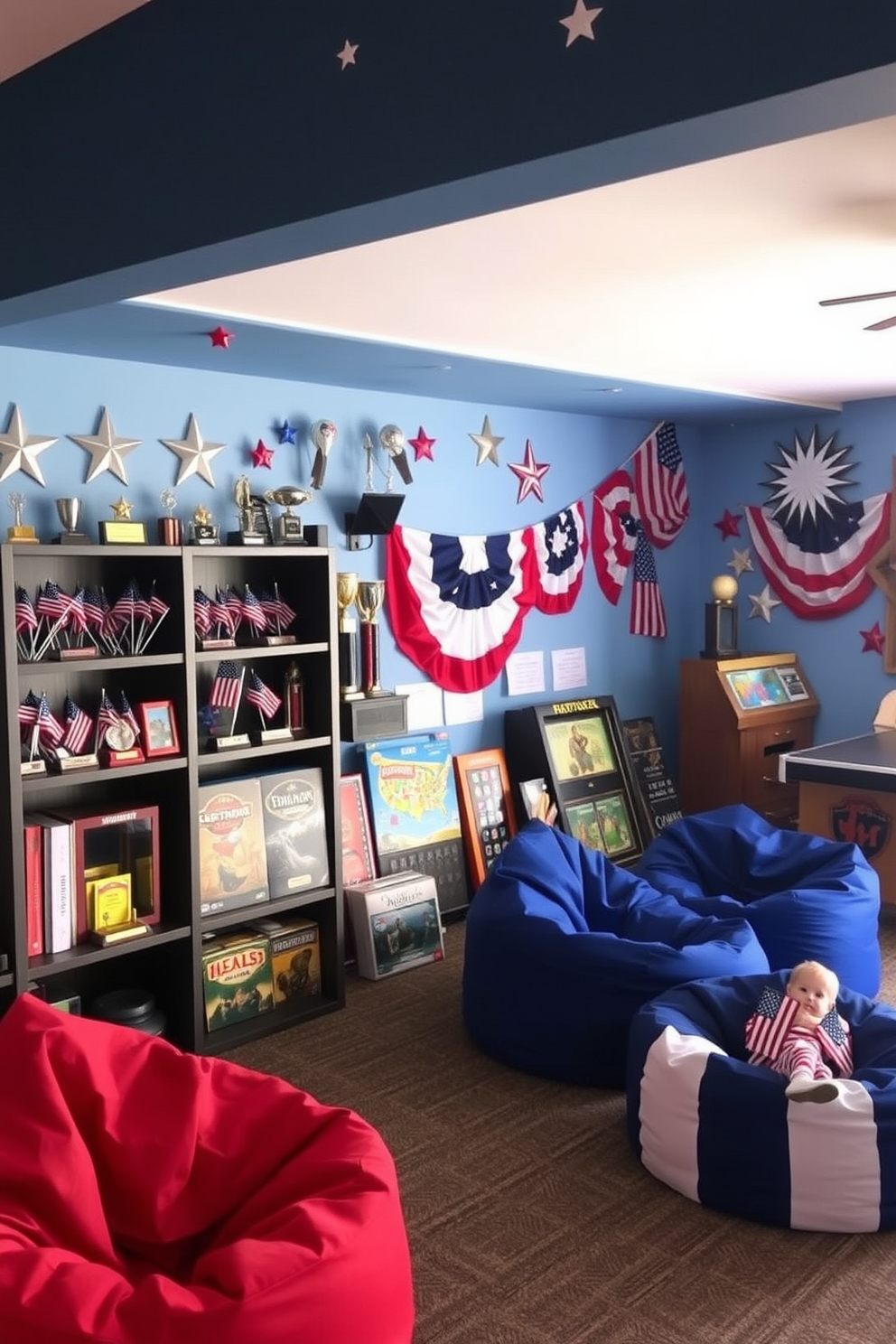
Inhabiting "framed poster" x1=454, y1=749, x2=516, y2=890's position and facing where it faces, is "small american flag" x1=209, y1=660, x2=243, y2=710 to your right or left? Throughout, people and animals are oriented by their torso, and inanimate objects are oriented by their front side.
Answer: on your right

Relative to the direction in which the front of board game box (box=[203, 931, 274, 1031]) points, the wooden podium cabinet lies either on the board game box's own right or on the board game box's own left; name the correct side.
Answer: on the board game box's own left

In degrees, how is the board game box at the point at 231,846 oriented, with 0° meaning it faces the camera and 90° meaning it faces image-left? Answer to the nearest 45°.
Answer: approximately 315°

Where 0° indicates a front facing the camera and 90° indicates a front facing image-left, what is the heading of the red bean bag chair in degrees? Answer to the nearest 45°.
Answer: approximately 0°

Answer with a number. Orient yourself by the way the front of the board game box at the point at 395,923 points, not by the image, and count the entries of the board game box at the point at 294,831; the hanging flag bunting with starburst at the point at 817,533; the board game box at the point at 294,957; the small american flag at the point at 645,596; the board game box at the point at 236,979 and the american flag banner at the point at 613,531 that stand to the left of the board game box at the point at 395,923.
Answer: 3

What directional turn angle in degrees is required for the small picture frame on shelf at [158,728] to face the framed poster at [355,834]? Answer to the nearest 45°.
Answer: approximately 90° to its left

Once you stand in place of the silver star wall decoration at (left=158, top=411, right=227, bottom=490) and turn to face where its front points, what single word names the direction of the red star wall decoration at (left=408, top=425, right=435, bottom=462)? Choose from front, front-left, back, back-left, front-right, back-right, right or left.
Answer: left

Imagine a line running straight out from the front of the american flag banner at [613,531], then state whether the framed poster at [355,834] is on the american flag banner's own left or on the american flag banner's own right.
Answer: on the american flag banner's own right

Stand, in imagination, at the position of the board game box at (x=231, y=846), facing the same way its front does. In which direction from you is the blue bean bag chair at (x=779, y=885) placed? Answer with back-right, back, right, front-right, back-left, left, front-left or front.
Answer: front-left

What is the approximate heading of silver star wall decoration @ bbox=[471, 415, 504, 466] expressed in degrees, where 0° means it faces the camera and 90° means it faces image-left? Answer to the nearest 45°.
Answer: approximately 315°

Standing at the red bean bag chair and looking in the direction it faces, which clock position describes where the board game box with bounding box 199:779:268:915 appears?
The board game box is roughly at 6 o'clock from the red bean bag chair.
